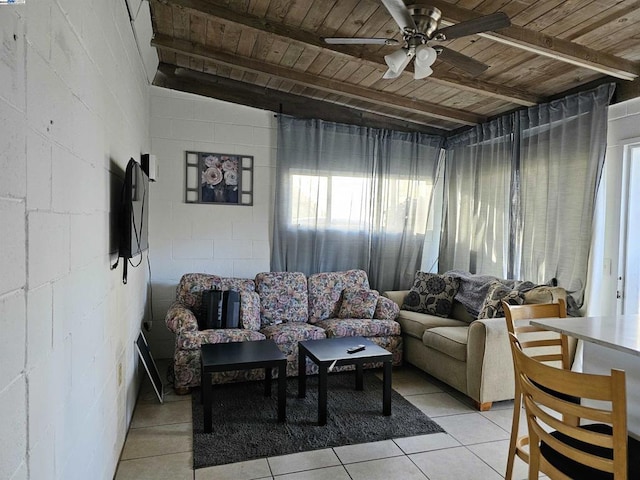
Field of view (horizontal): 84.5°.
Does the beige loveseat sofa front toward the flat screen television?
yes

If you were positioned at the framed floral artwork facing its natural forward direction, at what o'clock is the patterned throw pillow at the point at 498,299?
The patterned throw pillow is roughly at 10 o'clock from the framed floral artwork.

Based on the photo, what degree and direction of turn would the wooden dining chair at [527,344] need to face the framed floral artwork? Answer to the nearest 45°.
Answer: approximately 135° to its left

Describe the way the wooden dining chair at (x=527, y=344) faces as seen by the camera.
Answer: facing away from the viewer and to the right of the viewer

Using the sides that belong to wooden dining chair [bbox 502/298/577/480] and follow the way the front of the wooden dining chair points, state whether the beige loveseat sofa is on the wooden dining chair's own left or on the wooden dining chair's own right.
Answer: on the wooden dining chair's own left

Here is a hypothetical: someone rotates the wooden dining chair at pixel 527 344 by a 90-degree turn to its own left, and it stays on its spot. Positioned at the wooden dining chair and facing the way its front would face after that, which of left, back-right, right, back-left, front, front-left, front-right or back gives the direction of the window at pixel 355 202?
front

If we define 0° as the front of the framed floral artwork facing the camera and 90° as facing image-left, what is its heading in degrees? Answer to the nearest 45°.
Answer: approximately 0°

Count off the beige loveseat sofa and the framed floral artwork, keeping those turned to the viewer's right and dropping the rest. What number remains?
0

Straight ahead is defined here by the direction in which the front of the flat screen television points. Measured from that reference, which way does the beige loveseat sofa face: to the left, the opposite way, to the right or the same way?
the opposite way

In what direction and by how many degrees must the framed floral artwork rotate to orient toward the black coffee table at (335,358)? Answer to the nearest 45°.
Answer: approximately 45° to its left

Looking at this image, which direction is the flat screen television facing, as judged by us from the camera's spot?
facing to the right of the viewer

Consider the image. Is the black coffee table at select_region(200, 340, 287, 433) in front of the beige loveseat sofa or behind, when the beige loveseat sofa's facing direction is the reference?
in front

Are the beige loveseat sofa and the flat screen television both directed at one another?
yes

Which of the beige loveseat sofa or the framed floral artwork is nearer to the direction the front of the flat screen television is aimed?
the beige loveseat sofa

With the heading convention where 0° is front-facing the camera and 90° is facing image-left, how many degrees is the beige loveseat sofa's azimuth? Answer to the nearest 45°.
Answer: approximately 45°
